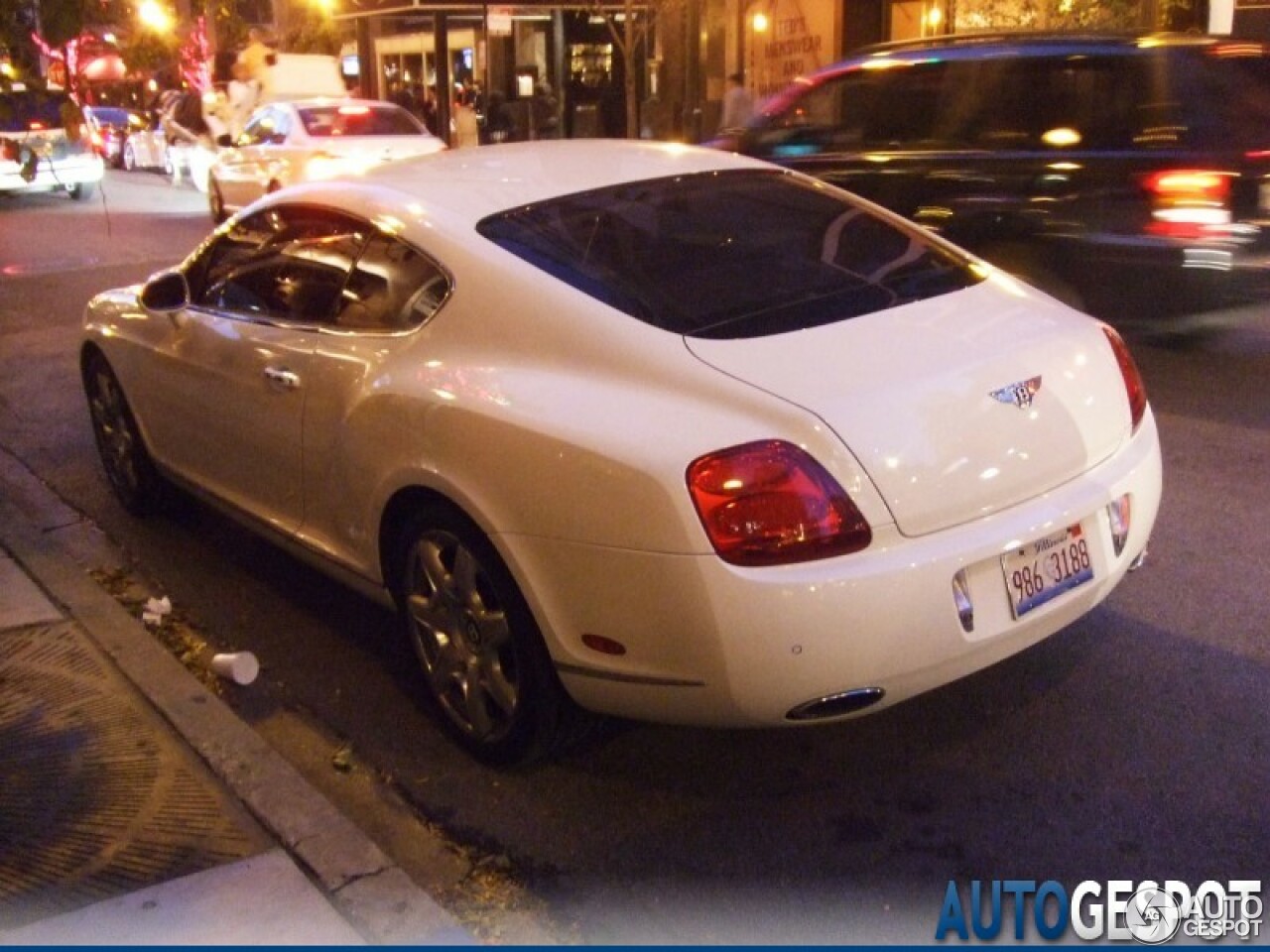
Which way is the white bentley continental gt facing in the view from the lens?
facing away from the viewer and to the left of the viewer

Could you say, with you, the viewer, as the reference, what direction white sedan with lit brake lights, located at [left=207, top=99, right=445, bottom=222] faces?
facing away from the viewer and to the left of the viewer

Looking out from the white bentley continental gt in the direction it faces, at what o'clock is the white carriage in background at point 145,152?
The white carriage in background is roughly at 1 o'clock from the white bentley continental gt.

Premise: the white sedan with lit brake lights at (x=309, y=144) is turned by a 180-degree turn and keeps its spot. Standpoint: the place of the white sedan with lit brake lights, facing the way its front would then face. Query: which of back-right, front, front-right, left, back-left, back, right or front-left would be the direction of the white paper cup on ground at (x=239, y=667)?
front-right

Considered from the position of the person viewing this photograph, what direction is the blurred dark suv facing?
facing away from the viewer and to the left of the viewer

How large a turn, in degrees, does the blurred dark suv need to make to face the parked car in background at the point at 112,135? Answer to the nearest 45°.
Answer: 0° — it already faces it

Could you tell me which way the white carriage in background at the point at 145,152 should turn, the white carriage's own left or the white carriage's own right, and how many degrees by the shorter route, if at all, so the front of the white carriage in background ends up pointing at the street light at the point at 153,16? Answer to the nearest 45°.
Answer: approximately 45° to the white carriage's own right

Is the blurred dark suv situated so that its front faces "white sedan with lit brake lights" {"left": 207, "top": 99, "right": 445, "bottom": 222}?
yes
